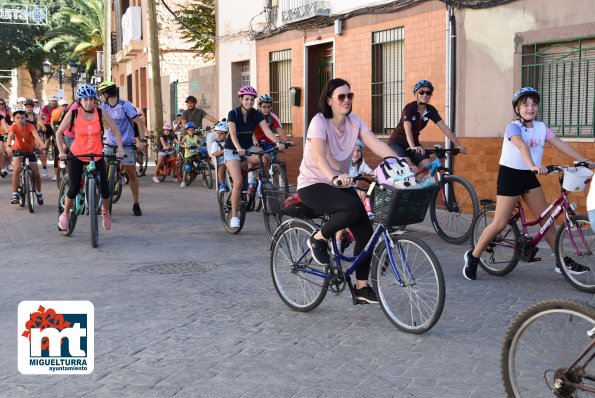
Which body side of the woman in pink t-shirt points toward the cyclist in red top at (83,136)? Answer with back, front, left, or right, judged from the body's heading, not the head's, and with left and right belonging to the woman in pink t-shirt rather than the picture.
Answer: back

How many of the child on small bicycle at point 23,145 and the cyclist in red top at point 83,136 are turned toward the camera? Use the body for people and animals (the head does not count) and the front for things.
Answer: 2

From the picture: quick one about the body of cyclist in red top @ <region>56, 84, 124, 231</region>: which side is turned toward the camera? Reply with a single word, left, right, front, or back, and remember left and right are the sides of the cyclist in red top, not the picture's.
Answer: front

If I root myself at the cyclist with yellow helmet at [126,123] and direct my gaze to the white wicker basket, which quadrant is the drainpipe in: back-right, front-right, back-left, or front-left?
front-left

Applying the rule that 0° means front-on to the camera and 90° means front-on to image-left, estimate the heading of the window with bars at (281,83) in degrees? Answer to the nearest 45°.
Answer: approximately 45°

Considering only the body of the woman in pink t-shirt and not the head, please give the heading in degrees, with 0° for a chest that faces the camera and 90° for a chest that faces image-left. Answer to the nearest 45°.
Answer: approximately 315°

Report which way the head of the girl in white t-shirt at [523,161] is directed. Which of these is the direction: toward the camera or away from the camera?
toward the camera

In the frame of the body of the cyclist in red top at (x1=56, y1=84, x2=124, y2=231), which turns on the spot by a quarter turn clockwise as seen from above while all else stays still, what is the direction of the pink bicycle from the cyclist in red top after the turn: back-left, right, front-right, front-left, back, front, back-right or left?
back-left

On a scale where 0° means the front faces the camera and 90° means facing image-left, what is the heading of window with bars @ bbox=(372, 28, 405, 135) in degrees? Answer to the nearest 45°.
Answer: approximately 45°

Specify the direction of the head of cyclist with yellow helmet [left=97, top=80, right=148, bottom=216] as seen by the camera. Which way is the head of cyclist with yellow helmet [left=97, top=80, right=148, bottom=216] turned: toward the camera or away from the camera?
toward the camera

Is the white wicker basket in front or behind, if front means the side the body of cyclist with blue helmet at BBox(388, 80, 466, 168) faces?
in front

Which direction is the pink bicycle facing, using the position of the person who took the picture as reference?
facing the viewer and to the right of the viewer

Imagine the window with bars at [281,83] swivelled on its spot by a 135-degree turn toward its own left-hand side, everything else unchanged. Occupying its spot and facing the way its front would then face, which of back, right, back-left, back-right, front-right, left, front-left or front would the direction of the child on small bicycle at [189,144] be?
back-right

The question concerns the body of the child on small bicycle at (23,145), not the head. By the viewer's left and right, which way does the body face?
facing the viewer

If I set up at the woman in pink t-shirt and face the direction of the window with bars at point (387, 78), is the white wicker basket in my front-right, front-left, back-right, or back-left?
front-right
